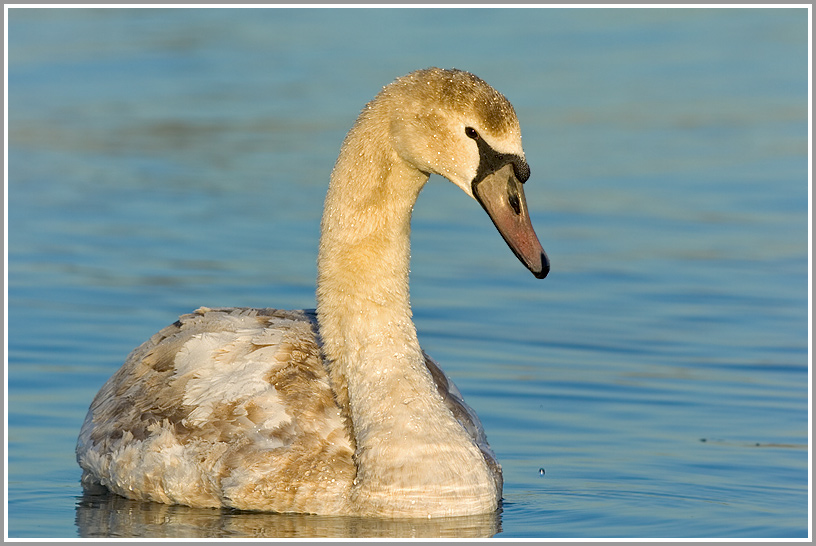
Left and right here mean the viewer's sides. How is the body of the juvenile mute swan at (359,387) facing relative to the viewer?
facing the viewer and to the right of the viewer
